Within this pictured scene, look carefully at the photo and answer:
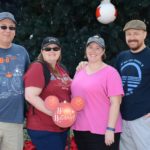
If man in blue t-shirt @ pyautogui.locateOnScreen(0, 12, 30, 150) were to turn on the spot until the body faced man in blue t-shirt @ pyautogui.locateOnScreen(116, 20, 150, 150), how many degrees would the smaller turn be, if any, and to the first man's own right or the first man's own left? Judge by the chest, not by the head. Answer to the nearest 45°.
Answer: approximately 90° to the first man's own left

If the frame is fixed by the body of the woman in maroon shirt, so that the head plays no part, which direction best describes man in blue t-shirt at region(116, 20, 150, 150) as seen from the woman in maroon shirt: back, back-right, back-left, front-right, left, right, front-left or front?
front-left

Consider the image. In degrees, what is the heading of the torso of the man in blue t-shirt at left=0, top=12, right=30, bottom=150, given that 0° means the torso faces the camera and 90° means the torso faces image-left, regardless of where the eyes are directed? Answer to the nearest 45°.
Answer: approximately 0°

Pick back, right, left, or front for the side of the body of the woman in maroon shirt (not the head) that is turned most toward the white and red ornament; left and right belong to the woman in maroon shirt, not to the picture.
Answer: left

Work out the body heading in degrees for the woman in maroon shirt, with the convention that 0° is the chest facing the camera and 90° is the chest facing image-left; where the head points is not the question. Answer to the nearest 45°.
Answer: approximately 315°

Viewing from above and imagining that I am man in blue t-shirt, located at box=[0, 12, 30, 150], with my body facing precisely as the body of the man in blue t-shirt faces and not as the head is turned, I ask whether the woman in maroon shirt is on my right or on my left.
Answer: on my left

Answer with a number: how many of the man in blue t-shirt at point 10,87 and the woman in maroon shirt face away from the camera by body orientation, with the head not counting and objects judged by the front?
0
